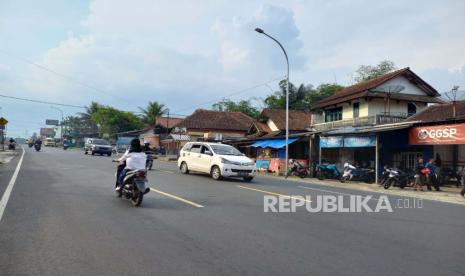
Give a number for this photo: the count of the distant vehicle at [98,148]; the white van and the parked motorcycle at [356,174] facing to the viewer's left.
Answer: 1

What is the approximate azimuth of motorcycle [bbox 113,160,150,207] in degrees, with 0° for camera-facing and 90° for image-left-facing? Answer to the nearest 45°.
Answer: approximately 135°

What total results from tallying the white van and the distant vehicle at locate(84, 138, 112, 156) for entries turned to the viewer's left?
0

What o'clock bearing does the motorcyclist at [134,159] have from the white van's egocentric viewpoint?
The motorcyclist is roughly at 2 o'clock from the white van.

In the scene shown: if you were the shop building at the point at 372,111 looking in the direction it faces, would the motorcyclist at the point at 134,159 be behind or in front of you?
in front

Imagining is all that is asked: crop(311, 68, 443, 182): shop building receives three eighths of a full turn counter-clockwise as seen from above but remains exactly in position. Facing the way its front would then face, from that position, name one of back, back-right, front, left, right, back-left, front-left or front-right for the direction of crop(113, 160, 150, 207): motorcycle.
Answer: right

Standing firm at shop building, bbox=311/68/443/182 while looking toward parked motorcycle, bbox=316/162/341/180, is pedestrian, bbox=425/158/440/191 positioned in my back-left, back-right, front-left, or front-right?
front-left

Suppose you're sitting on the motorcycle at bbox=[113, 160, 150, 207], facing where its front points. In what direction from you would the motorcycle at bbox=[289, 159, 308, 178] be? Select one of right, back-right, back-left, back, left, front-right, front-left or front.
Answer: right

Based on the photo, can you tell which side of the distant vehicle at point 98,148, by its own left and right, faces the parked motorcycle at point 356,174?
front

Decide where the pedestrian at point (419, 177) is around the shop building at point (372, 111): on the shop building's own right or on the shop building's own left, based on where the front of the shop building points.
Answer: on the shop building's own left

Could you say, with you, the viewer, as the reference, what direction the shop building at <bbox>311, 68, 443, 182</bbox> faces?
facing the viewer and to the left of the viewer

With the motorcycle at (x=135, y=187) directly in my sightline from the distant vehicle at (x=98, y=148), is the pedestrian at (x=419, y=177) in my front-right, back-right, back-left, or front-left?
front-left

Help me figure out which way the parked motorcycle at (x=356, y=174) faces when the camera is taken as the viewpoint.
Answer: facing to the left of the viewer
